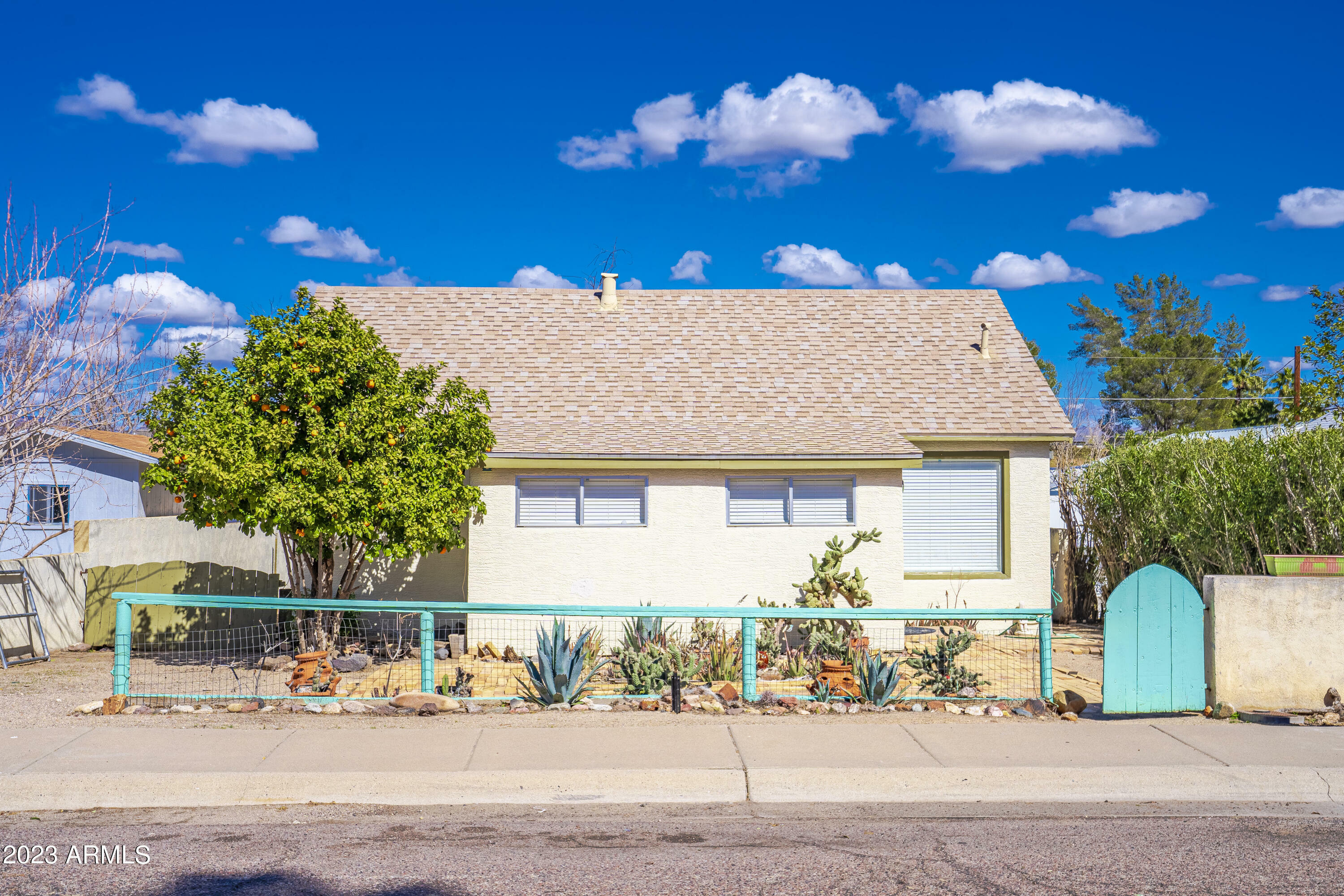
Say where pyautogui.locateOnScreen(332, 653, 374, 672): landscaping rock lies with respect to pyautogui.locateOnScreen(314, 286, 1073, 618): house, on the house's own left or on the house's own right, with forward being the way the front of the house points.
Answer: on the house's own right

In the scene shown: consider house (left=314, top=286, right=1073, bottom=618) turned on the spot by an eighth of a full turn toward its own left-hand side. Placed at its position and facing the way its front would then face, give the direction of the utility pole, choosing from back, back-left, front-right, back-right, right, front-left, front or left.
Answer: left

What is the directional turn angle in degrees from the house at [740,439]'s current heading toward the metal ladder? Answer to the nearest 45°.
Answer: approximately 90° to its right

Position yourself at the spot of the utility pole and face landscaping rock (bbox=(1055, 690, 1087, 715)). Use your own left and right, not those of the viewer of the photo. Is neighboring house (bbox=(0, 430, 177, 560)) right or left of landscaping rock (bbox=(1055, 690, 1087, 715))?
right

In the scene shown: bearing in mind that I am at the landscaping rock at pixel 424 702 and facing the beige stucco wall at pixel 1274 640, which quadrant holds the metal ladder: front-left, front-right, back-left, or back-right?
back-left

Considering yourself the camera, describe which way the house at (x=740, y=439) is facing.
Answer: facing the viewer

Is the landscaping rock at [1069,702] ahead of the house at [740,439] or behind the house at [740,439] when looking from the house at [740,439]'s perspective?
ahead

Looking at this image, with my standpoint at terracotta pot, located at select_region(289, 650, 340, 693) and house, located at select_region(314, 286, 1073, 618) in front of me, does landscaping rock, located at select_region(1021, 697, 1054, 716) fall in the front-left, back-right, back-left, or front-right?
front-right

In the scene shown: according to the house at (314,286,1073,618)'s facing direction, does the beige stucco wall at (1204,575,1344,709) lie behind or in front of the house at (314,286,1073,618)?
in front

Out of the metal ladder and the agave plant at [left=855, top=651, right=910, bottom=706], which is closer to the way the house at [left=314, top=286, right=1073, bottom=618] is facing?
the agave plant

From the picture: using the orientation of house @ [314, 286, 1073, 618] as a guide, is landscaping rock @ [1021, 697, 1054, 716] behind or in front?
in front

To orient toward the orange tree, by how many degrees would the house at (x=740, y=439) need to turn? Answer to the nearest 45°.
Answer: approximately 45° to its right

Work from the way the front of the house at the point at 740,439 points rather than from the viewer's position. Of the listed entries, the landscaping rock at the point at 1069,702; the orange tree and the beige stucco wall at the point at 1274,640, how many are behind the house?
0

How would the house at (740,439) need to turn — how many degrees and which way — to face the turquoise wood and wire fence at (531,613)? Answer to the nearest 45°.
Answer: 0° — it already faces it

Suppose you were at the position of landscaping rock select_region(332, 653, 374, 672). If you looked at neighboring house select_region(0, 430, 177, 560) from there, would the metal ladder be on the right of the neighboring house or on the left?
left
